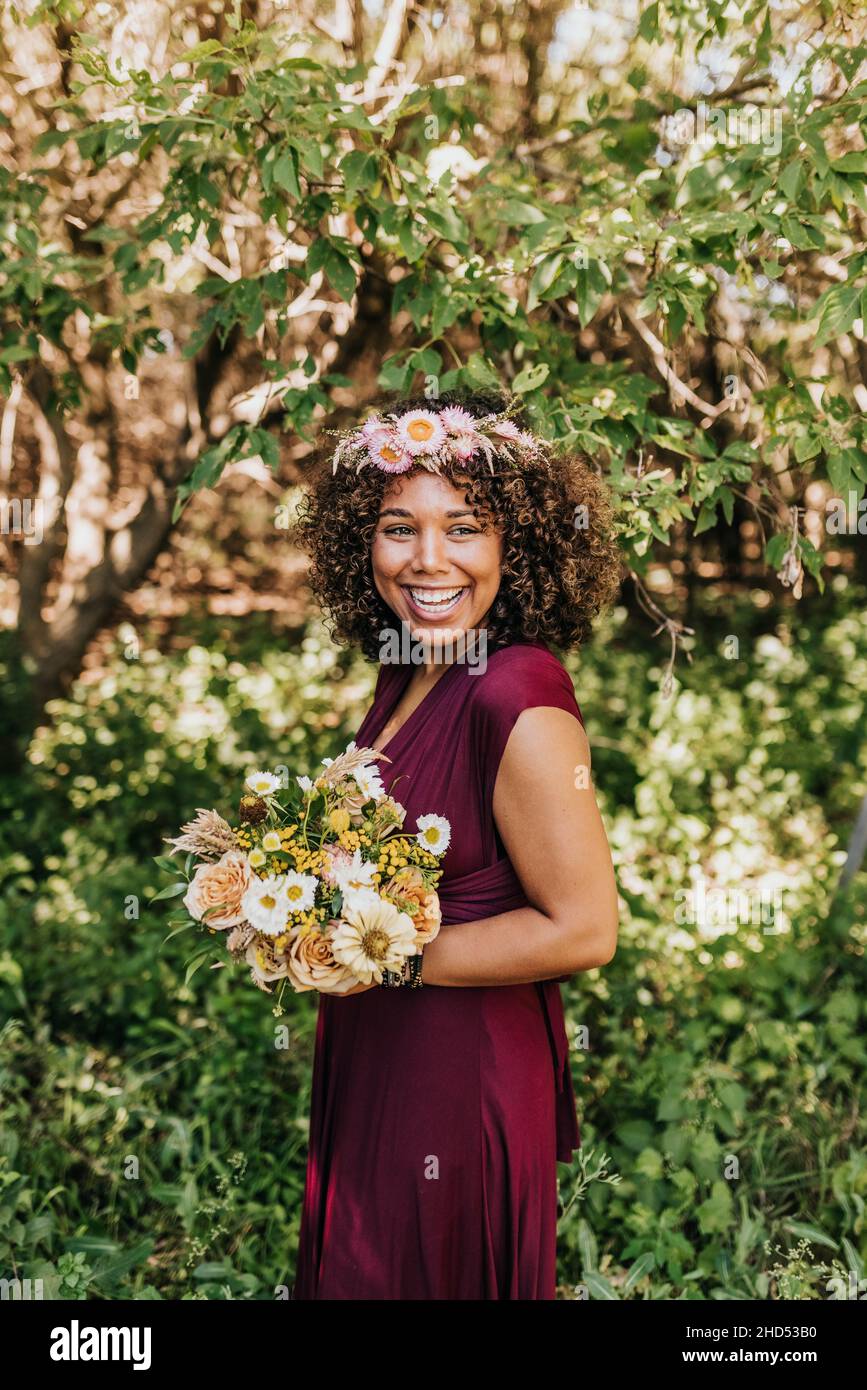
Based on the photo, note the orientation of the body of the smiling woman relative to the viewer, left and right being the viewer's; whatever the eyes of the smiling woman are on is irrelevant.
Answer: facing the viewer and to the left of the viewer

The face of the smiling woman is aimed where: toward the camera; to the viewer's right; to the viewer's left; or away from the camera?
toward the camera
